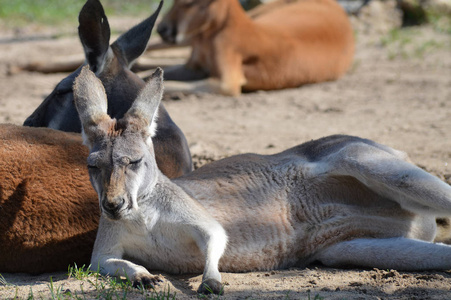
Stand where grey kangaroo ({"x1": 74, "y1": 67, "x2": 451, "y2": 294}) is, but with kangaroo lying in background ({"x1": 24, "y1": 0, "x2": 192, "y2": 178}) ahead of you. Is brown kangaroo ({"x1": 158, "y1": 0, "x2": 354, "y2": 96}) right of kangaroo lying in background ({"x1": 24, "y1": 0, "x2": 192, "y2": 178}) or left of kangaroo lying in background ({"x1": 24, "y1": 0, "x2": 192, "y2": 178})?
right

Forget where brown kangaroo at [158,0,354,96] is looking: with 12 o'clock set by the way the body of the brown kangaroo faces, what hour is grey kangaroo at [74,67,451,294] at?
The grey kangaroo is roughly at 9 o'clock from the brown kangaroo.

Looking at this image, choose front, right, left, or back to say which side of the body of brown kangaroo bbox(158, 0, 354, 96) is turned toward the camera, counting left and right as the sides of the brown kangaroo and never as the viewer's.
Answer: left

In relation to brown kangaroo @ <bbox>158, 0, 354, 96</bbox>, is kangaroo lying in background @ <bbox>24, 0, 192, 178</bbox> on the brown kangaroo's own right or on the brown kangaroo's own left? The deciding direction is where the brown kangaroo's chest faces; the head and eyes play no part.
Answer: on the brown kangaroo's own left

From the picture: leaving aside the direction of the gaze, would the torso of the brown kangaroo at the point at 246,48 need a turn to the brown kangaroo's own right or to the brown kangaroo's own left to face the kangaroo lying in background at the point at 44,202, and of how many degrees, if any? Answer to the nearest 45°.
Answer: approximately 90° to the brown kangaroo's own left
